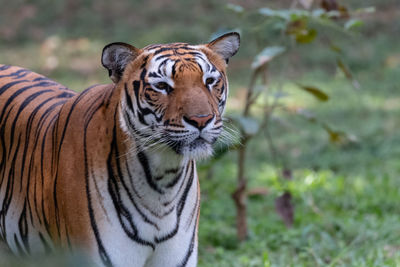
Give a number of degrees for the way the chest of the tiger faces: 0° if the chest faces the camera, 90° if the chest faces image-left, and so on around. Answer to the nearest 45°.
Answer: approximately 315°

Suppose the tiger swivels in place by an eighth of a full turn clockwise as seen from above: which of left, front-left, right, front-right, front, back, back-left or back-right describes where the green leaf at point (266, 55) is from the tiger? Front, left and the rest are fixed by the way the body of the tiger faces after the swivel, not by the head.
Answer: back-left

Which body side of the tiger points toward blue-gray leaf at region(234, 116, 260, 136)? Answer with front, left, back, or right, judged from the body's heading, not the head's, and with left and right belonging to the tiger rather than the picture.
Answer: left
